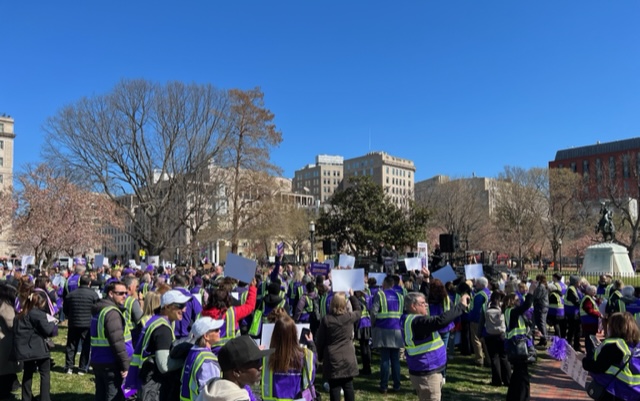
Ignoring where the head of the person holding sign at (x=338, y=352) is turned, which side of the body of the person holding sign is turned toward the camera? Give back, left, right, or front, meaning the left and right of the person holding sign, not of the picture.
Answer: back

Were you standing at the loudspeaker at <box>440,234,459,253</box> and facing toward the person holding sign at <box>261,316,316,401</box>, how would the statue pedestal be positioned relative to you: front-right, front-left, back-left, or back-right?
back-left

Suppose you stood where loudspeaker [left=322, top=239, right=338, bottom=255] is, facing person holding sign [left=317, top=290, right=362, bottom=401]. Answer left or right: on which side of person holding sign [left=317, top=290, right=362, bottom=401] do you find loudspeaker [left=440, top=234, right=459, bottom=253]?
left

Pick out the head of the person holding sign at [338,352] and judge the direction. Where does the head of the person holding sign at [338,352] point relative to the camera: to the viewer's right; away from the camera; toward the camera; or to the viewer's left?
away from the camera

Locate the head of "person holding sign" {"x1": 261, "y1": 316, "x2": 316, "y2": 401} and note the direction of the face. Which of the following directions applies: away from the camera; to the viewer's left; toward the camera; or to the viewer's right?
away from the camera

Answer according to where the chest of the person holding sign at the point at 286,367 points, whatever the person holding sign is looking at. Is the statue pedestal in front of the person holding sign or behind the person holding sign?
in front

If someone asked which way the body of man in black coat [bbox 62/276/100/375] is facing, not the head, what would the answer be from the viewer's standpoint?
away from the camera

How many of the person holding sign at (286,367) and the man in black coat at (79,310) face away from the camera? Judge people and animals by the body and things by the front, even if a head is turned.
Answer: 2

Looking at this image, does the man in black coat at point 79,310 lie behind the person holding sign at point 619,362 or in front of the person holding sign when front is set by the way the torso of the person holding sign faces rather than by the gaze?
in front

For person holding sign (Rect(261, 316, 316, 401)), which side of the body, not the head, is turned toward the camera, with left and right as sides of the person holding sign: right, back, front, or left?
back

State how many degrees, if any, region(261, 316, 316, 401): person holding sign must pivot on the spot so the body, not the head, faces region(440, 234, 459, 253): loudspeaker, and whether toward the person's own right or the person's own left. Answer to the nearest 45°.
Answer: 0° — they already face it
